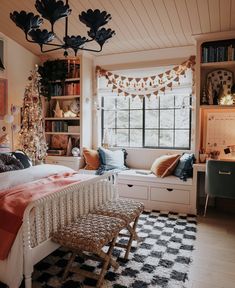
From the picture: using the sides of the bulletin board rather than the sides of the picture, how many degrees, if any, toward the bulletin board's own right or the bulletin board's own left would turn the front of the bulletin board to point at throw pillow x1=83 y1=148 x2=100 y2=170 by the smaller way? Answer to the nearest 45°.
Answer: approximately 90° to the bulletin board's own right

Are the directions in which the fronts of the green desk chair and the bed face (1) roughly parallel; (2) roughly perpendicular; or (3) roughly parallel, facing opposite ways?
roughly perpendicular

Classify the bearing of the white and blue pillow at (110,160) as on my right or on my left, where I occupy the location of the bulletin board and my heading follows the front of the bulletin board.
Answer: on my right

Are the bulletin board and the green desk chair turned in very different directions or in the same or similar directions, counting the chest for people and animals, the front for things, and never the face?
very different directions

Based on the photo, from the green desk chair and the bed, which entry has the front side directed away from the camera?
the green desk chair

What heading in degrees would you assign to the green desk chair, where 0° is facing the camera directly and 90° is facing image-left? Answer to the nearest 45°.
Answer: approximately 180°

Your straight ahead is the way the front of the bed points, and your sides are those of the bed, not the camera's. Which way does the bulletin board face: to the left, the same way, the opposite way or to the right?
to the right

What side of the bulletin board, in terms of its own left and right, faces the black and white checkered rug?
front

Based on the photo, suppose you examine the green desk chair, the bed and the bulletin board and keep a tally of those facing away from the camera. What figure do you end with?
1

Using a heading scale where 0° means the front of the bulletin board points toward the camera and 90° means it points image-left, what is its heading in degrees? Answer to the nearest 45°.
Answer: approximately 0°

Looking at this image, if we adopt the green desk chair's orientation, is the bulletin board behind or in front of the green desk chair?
in front

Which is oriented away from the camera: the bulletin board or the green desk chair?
the green desk chair

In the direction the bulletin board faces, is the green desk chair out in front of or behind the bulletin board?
in front

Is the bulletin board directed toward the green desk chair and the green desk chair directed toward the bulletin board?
yes

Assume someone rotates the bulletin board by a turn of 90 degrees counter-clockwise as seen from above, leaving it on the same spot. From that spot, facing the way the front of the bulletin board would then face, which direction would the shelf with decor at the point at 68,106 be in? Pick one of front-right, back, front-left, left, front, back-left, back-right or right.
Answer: back

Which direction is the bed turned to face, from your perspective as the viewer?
facing the viewer and to the right of the viewer
